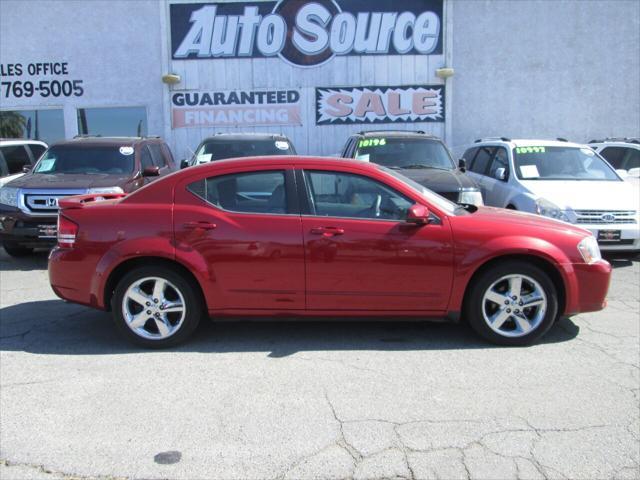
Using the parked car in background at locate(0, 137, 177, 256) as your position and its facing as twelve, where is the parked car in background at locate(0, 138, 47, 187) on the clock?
the parked car in background at locate(0, 138, 47, 187) is roughly at 4 o'clock from the parked car in background at locate(0, 137, 177, 256).

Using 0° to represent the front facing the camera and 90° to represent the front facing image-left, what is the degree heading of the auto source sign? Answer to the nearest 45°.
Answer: approximately 0°

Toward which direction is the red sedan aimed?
to the viewer's right

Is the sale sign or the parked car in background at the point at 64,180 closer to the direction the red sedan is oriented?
the sale sign

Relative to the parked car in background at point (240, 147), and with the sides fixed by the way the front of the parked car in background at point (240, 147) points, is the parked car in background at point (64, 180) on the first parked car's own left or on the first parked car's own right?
on the first parked car's own right

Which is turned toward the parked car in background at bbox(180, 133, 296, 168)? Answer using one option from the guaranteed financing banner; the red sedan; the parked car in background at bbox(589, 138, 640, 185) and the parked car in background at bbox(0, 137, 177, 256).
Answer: the guaranteed financing banner

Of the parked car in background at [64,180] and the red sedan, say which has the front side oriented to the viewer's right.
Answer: the red sedan

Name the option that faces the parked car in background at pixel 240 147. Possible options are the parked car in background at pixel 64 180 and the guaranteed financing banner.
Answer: the guaranteed financing banner

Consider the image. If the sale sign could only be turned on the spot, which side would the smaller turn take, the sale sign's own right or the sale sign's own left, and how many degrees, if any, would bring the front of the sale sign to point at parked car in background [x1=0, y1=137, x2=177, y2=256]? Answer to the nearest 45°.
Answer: approximately 45° to the sale sign's own right

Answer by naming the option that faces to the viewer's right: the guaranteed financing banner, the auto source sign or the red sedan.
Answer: the red sedan

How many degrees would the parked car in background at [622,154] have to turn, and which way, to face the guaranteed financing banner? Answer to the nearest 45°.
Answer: approximately 135° to its right
